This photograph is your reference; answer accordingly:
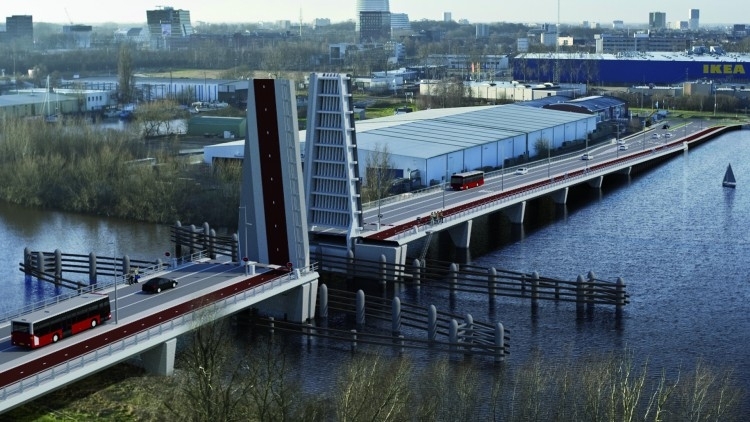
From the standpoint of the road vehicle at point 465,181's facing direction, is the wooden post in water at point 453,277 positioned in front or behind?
in front

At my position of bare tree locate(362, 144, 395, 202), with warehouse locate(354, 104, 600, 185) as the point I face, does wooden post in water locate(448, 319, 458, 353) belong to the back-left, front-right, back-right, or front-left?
back-right

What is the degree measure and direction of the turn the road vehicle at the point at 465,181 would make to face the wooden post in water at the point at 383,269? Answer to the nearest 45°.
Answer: approximately 45° to its left

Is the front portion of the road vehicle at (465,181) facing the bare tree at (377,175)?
no

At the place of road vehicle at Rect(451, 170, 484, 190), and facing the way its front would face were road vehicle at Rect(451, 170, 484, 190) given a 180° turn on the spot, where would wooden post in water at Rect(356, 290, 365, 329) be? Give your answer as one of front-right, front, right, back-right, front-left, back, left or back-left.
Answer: back-right

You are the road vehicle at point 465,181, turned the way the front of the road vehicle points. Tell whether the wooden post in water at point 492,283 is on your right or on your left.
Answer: on your left

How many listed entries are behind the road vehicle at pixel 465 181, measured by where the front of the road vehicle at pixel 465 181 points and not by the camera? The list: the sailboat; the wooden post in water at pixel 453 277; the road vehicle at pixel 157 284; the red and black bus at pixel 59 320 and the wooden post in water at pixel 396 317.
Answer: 1

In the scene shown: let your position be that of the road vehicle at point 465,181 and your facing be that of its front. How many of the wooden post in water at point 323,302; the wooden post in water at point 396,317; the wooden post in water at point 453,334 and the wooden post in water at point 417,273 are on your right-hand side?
0

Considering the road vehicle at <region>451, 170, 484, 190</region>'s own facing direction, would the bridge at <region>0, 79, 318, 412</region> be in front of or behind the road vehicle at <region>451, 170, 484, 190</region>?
in front

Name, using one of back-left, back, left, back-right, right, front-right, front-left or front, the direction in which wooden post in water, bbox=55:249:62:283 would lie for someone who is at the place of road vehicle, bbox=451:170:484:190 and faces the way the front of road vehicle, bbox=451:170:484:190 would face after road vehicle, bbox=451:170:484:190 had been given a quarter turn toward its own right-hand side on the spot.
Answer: left

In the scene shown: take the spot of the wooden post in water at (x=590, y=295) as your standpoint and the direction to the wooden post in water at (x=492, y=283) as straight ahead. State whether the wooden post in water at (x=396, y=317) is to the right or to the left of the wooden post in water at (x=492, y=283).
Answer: left

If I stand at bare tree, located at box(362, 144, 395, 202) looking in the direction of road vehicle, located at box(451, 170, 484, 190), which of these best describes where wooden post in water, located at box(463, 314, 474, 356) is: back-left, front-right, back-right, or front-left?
front-right

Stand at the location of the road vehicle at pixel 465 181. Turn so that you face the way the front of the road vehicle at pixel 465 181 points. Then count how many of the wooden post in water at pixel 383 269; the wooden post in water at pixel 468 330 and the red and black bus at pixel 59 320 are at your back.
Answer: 0

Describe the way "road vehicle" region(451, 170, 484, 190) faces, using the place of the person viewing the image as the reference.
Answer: facing the viewer and to the left of the viewer

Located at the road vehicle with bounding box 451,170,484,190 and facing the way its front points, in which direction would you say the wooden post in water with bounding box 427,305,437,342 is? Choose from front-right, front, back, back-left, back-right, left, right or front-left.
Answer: front-left

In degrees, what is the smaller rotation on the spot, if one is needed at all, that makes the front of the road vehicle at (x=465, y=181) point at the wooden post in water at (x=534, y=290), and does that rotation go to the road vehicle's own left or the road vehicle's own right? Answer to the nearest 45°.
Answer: approximately 45° to the road vehicle's own left

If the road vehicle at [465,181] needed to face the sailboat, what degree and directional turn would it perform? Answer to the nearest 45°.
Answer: approximately 180°

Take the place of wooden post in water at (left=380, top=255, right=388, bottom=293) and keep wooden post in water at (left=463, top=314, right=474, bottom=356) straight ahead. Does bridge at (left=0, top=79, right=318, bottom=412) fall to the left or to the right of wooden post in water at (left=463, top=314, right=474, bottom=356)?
right

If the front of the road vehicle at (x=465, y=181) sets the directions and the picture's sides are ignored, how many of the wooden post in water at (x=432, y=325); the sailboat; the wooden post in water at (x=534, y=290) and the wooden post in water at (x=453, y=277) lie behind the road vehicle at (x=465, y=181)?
1

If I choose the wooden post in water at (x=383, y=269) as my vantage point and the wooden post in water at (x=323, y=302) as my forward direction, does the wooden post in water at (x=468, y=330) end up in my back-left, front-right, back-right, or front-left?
front-left

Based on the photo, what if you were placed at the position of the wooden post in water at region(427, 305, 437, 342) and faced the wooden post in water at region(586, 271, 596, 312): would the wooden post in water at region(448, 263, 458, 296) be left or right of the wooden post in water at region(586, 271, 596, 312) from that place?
left
